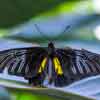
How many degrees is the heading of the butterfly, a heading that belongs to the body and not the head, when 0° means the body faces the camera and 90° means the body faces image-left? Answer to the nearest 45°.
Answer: approximately 180°
